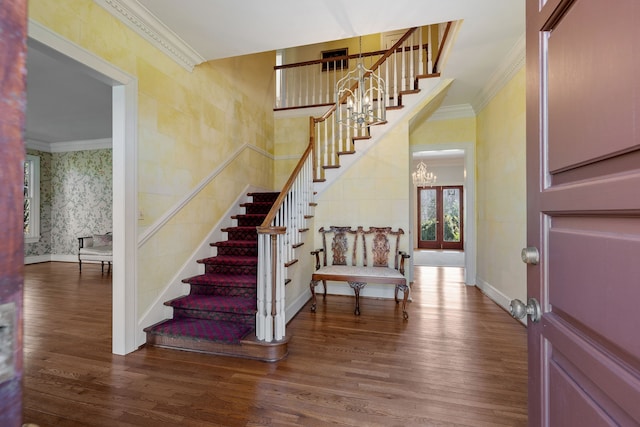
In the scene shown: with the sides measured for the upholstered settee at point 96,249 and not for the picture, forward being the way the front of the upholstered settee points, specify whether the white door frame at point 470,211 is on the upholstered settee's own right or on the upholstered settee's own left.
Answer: on the upholstered settee's own left

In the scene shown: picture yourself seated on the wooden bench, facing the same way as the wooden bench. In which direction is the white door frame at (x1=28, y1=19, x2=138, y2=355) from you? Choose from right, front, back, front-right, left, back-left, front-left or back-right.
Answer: front-right

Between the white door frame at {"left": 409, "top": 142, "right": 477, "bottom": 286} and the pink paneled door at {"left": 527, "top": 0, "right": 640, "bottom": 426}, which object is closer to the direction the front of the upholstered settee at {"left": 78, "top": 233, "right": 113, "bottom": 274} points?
the pink paneled door

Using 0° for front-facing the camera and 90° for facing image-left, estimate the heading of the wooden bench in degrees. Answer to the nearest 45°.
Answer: approximately 0°

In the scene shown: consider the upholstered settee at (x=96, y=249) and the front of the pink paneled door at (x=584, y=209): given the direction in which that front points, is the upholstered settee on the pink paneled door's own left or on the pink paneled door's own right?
on the pink paneled door's own right

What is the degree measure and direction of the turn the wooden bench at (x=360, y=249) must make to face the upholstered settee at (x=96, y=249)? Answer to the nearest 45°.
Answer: approximately 90° to its right

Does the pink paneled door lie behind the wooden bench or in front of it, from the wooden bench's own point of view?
in front

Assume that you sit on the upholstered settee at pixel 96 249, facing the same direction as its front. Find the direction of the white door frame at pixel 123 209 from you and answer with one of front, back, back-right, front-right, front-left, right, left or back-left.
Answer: front-left

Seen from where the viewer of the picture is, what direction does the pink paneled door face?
facing the viewer and to the left of the viewer

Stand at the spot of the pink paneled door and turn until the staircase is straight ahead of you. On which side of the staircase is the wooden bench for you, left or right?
right
